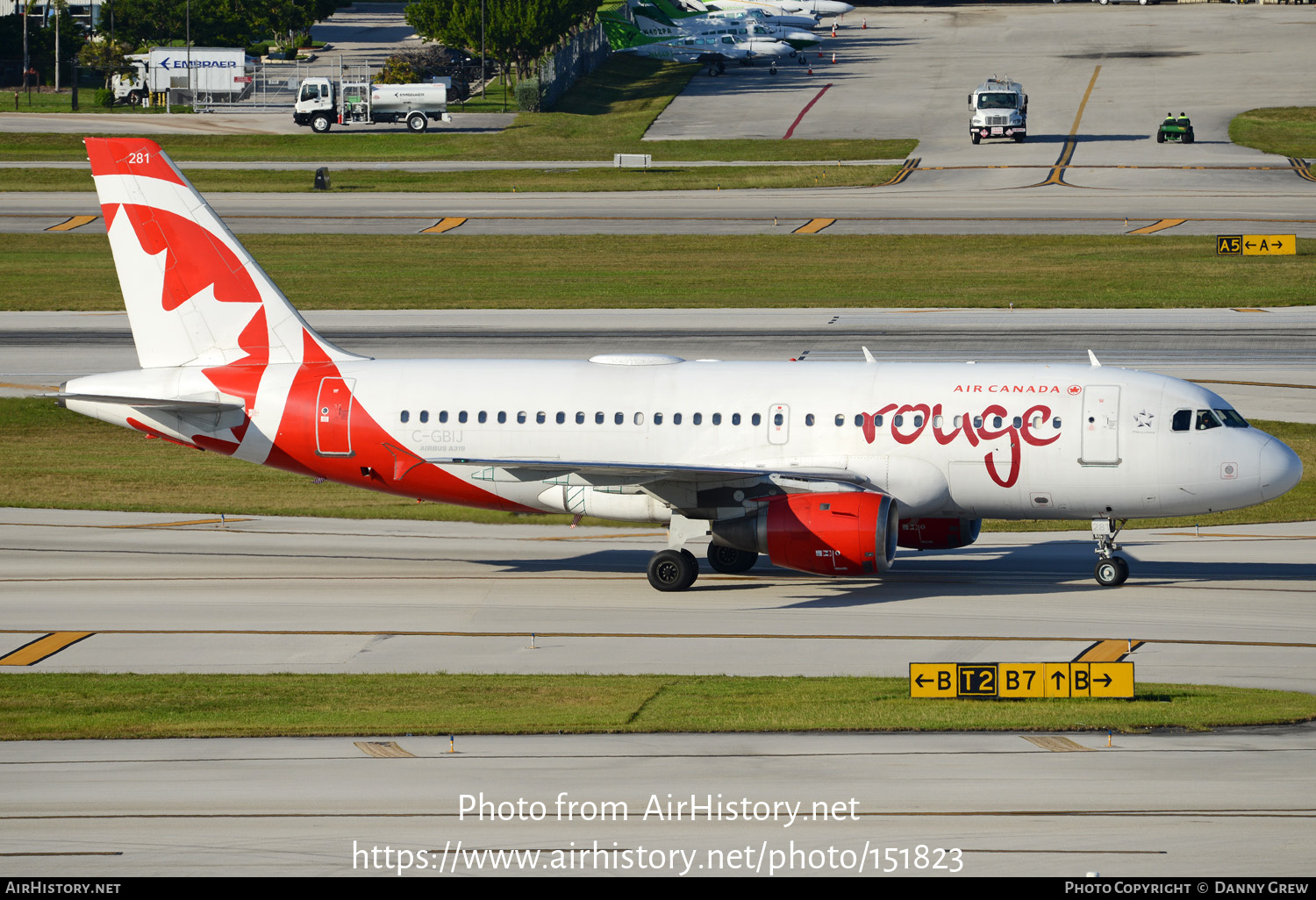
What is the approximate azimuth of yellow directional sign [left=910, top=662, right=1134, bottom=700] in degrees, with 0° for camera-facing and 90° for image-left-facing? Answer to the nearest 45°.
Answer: approximately 0°

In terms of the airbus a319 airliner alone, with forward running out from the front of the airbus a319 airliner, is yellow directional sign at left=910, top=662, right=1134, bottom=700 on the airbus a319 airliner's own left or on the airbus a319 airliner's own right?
on the airbus a319 airliner's own right

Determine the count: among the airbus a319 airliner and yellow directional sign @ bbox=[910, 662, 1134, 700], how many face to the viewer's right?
1

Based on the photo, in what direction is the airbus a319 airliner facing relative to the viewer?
to the viewer's right

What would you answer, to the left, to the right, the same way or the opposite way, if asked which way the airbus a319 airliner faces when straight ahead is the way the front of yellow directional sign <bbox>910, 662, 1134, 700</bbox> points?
to the left

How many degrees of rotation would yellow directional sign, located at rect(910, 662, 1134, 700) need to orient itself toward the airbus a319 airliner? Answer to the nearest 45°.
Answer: approximately 135° to its right
